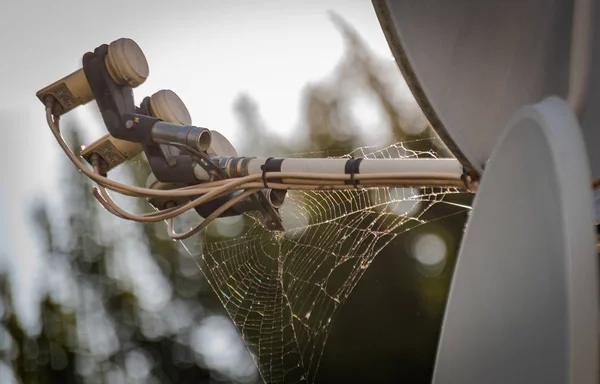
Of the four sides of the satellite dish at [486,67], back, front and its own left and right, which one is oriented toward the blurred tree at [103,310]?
front

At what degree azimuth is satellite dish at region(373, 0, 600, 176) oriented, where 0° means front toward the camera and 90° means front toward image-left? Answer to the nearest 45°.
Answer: approximately 135°
